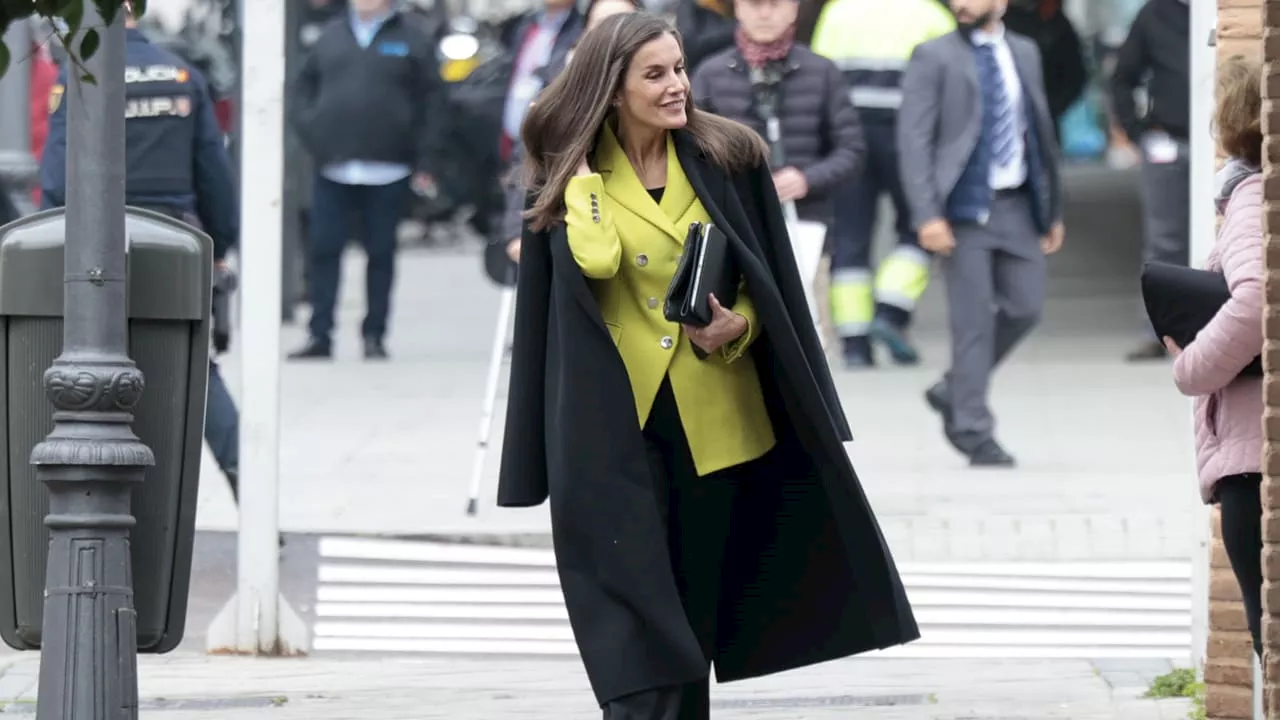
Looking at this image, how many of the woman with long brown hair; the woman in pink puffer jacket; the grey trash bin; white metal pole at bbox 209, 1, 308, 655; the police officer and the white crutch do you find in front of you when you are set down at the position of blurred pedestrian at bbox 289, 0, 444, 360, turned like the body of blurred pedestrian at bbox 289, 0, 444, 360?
6

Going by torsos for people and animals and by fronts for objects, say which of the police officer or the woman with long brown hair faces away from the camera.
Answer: the police officer

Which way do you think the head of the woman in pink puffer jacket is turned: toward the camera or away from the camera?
away from the camera

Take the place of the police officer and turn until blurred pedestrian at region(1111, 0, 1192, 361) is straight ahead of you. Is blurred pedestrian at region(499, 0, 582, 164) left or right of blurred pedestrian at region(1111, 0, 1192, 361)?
left

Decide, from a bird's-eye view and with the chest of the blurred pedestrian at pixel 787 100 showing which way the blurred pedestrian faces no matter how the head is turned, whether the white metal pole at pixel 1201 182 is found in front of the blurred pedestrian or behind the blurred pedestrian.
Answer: in front

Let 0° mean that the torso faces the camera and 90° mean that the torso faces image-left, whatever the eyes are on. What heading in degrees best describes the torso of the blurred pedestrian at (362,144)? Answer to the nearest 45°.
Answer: approximately 0°

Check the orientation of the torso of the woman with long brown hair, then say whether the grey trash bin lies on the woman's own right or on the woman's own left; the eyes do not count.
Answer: on the woman's own right

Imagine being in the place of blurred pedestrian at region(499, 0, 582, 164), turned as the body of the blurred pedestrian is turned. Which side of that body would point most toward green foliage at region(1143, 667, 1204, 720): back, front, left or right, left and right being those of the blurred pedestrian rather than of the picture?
front

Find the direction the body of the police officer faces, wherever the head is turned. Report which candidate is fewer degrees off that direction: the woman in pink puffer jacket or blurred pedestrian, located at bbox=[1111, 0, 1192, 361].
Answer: the blurred pedestrian

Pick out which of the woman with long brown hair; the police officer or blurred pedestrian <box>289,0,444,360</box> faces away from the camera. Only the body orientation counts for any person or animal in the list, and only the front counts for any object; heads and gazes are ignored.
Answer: the police officer

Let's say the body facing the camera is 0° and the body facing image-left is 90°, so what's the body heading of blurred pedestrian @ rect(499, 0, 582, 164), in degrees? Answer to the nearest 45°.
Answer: approximately 0°
